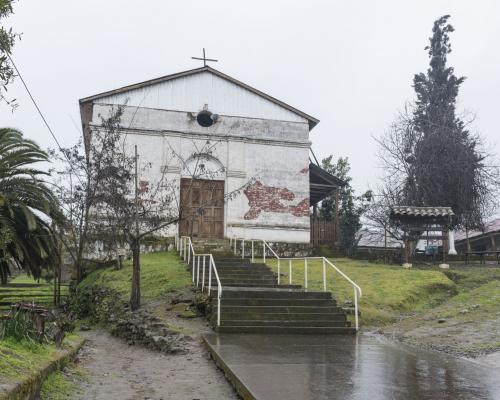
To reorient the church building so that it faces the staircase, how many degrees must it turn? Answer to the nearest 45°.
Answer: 0° — it already faces it

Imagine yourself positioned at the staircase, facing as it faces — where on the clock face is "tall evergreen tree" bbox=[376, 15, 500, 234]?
The tall evergreen tree is roughly at 7 o'clock from the staircase.

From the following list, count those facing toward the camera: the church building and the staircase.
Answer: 2

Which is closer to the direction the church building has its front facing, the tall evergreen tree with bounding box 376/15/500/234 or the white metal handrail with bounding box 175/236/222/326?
the white metal handrail

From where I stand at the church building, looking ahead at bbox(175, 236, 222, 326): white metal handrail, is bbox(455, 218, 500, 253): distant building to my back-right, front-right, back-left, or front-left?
back-left

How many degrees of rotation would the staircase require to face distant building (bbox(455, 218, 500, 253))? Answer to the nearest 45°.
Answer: approximately 135° to its left

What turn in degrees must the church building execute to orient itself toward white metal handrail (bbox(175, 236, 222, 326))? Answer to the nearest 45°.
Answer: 0° — it already faces it

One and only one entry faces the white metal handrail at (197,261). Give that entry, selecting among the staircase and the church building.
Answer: the church building

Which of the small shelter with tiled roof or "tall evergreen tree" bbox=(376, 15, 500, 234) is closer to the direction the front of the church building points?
the small shelter with tiled roof

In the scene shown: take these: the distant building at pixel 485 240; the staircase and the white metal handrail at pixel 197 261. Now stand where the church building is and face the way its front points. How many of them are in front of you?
2

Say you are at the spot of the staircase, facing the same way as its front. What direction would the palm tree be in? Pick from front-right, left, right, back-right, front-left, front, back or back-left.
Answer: back-right

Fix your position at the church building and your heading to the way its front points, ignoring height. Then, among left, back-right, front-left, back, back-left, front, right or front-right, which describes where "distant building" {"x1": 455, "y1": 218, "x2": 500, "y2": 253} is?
back-left

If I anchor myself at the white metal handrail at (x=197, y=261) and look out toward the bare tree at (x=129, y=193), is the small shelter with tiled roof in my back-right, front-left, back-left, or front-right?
back-right

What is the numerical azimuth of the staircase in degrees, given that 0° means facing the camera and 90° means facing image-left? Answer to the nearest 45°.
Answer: approximately 0°
